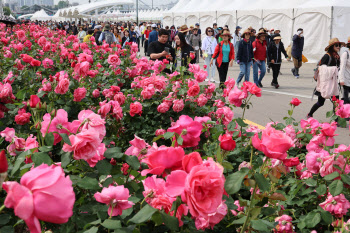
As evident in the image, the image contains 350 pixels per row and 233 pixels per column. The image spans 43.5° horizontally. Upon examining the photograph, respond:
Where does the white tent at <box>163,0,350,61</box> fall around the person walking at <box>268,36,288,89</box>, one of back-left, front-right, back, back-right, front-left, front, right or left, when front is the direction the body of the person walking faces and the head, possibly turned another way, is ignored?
back

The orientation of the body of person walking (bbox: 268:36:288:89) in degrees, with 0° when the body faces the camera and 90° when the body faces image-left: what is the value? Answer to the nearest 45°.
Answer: approximately 0°

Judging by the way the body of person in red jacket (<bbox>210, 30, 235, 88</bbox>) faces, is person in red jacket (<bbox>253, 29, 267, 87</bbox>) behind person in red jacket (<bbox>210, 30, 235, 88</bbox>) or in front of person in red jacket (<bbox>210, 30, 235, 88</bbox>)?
behind

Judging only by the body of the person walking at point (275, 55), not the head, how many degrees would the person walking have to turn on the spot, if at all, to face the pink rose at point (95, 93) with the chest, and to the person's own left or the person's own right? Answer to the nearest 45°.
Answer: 0° — they already face it
